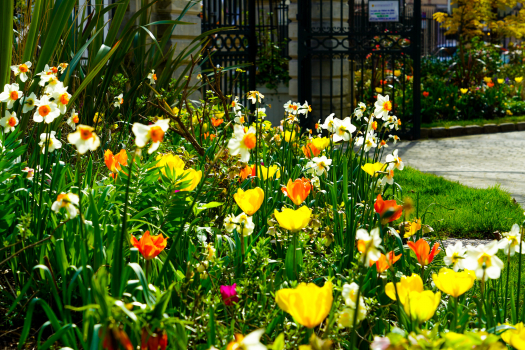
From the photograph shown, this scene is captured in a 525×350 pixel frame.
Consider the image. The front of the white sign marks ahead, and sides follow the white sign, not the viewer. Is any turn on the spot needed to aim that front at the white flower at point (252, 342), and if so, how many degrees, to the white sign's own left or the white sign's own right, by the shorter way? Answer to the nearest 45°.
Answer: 0° — it already faces it

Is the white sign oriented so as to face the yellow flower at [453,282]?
yes

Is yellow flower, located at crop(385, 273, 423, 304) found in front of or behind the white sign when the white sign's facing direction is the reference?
in front

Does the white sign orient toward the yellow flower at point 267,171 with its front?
yes

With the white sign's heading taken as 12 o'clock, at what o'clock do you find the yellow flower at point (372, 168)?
The yellow flower is roughly at 12 o'clock from the white sign.

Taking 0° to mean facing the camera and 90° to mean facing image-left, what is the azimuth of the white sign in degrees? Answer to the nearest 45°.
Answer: approximately 0°

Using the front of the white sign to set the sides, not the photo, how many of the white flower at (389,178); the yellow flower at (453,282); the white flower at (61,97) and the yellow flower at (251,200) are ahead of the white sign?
4

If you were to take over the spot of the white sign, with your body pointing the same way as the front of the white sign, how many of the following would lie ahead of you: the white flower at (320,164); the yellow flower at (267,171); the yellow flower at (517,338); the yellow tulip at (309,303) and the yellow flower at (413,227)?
5

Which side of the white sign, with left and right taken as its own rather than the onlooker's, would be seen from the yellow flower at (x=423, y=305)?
front

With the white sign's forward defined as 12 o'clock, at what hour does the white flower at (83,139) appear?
The white flower is roughly at 12 o'clock from the white sign.

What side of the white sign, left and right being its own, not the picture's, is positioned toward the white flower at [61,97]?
front
